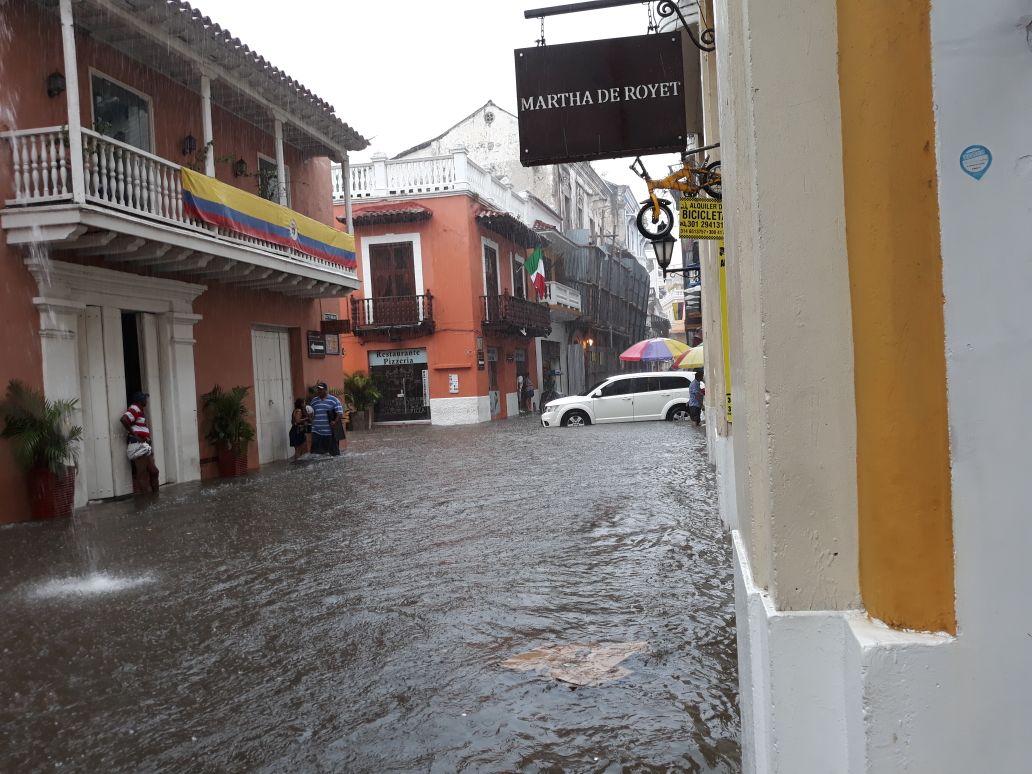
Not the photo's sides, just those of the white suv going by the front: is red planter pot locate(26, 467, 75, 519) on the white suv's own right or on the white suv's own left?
on the white suv's own left

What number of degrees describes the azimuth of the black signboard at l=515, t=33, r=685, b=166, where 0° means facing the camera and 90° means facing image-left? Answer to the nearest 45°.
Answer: approximately 0°

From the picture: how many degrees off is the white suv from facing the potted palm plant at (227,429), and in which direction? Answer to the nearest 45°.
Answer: approximately 45° to its left

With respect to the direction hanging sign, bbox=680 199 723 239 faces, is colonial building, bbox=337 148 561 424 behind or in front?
behind
